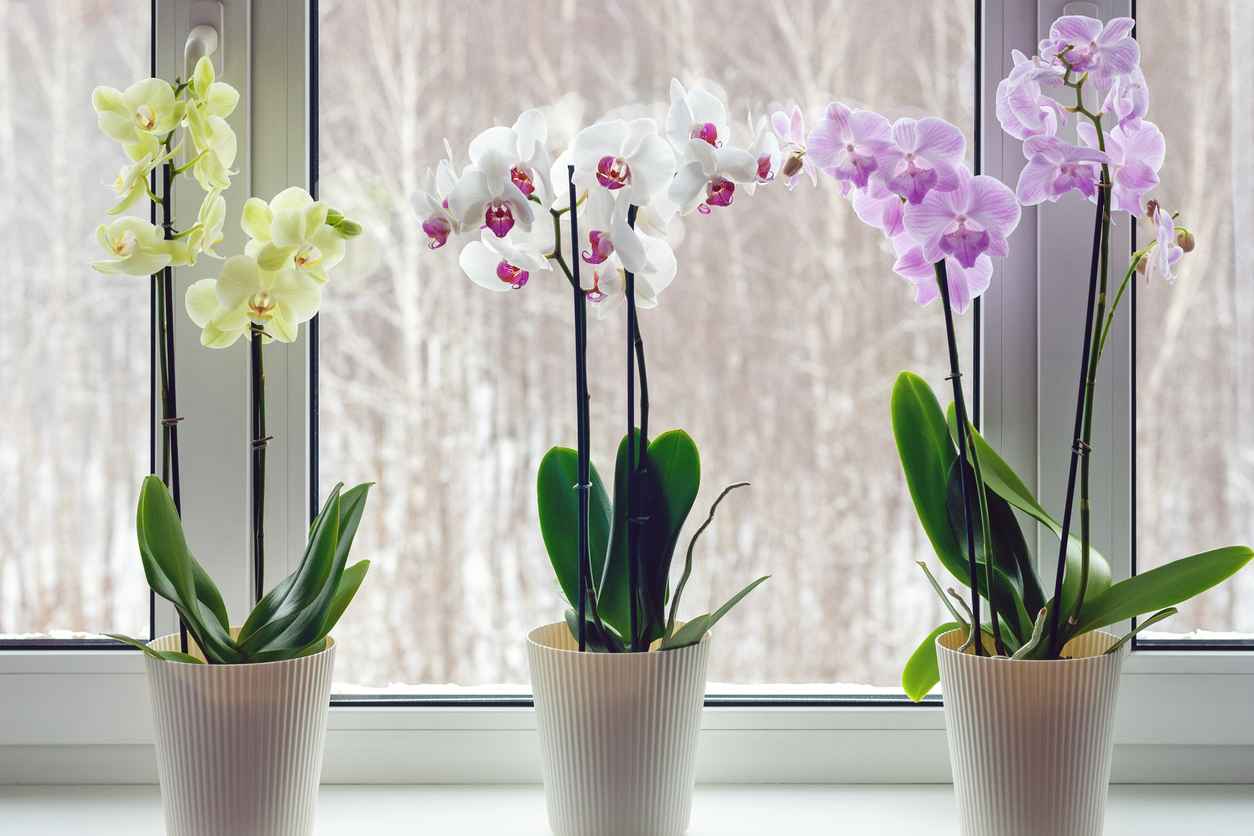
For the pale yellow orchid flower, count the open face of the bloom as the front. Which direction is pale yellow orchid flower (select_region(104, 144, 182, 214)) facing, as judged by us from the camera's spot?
facing to the left of the viewer
